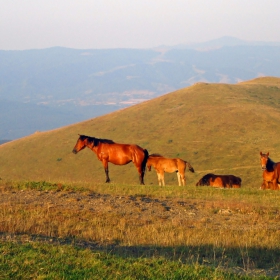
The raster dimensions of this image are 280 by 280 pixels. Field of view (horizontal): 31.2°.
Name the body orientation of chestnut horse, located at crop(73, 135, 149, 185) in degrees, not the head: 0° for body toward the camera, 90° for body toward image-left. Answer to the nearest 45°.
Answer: approximately 90°

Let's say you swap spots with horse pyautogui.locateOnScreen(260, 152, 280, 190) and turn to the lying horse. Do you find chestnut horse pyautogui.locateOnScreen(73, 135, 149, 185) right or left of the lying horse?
left

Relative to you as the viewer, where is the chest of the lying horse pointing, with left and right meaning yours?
facing to the left of the viewer

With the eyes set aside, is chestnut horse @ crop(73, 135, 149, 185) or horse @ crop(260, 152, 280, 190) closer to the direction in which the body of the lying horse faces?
the chestnut horse

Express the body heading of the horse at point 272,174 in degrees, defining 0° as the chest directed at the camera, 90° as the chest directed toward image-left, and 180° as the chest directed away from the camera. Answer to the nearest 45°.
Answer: approximately 45°

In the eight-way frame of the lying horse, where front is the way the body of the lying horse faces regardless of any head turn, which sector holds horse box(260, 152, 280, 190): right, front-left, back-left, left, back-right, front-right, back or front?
back-left

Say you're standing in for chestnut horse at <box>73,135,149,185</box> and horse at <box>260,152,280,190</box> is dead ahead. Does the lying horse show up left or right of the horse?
left

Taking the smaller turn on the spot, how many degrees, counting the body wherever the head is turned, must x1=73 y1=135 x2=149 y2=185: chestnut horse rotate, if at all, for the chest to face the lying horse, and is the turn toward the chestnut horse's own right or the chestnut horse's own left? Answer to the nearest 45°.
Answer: approximately 180°

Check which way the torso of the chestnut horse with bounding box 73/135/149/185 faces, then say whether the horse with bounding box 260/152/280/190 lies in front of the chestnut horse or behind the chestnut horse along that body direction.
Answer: behind

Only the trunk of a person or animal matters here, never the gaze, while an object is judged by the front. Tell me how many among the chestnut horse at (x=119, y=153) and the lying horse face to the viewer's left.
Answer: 2

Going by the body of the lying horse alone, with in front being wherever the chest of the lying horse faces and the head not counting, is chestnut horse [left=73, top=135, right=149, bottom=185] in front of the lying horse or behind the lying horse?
in front

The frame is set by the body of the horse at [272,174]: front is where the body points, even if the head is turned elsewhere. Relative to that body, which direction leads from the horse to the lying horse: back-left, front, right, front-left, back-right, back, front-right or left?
right
